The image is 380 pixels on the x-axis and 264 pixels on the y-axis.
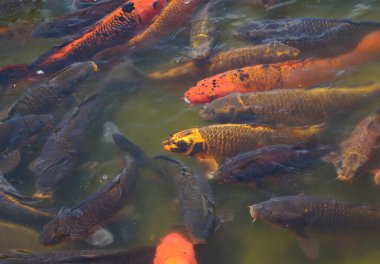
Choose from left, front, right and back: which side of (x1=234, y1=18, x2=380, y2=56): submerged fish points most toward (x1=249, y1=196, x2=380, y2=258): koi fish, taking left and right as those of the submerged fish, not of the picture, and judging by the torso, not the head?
left

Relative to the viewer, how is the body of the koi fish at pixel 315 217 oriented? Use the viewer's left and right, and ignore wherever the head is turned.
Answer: facing to the left of the viewer

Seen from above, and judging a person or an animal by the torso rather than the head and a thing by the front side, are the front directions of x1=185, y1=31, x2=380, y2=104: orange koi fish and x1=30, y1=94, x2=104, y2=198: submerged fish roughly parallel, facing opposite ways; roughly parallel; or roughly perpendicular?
roughly perpendicular

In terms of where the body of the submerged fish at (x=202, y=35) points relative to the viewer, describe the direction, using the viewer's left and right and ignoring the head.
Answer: facing the viewer

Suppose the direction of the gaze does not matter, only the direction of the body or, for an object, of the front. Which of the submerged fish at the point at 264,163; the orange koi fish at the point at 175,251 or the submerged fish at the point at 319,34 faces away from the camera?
the orange koi fish

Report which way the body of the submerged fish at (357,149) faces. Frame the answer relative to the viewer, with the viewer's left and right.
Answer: facing the viewer and to the left of the viewer

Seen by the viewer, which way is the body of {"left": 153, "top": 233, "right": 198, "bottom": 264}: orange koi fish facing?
away from the camera

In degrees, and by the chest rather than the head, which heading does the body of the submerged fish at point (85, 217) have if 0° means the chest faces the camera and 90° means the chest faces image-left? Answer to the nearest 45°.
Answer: approximately 45°
